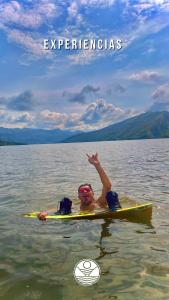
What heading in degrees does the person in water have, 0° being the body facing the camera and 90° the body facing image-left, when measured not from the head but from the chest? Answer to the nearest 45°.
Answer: approximately 0°
